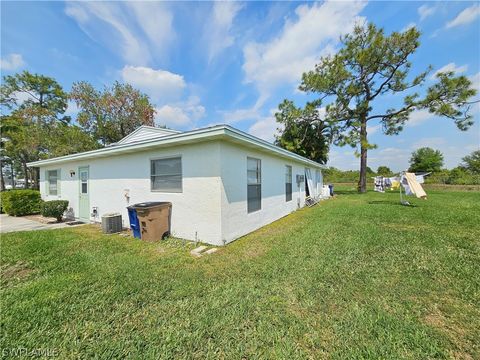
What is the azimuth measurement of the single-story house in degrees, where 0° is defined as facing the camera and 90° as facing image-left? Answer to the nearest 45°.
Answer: approximately 45°

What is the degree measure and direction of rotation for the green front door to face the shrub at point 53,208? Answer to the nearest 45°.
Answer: approximately 45° to its right

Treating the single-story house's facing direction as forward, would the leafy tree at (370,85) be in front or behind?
behind

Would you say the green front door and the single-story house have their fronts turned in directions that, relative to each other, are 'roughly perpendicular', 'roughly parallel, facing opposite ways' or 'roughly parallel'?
roughly parallel

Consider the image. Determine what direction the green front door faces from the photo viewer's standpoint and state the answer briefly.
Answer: facing the viewer and to the left of the viewer

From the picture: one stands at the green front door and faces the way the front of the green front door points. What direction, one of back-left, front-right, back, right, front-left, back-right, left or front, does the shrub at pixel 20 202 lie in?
right

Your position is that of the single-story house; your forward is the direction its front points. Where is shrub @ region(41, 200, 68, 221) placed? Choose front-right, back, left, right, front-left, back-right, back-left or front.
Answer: right

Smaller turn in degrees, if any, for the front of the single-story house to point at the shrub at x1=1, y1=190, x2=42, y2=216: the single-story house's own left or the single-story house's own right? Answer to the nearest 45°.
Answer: approximately 90° to the single-story house's own right

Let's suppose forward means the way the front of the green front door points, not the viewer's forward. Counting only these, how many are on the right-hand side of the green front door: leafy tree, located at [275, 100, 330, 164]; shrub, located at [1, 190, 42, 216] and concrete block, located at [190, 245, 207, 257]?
1

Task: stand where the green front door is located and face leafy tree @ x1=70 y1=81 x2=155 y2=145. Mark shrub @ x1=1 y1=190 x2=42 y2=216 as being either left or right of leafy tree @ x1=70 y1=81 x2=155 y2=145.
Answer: left

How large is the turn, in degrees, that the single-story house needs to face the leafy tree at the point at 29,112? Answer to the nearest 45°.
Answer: approximately 90° to its right

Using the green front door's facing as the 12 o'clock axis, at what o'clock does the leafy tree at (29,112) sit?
The leafy tree is roughly at 4 o'clock from the green front door.
